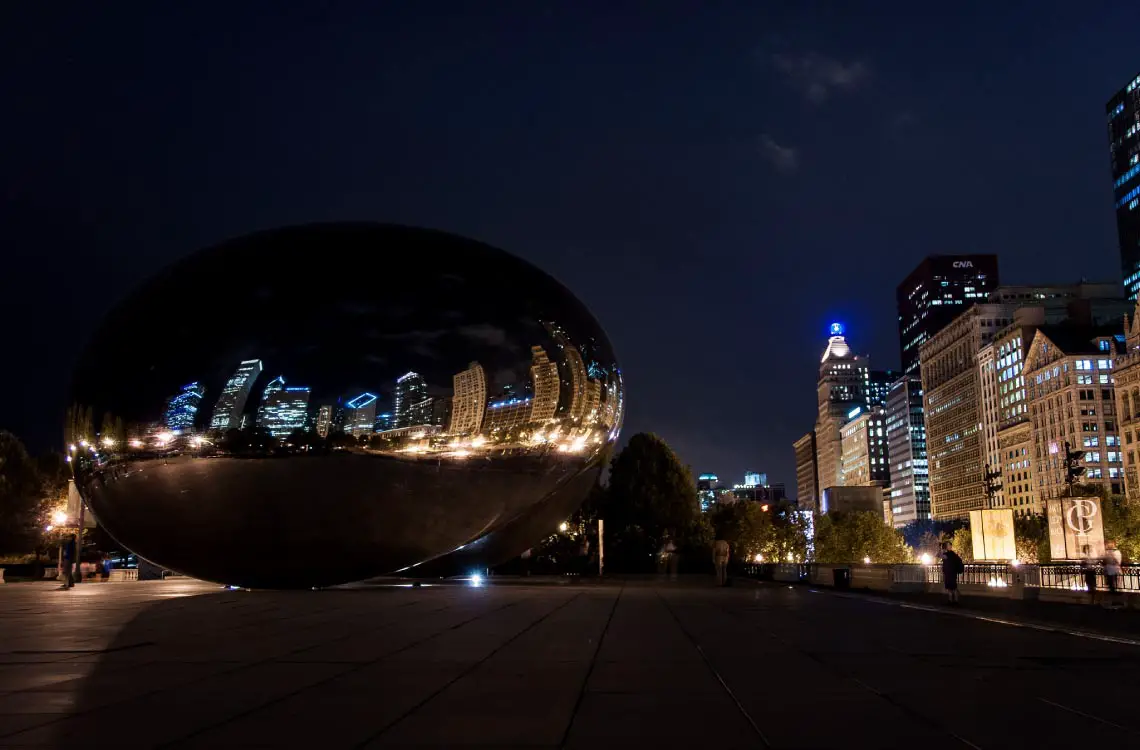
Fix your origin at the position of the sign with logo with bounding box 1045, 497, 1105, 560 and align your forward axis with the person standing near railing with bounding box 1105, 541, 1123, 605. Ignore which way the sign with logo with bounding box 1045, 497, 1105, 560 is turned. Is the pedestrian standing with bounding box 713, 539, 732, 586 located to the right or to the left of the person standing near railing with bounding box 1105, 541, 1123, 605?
right

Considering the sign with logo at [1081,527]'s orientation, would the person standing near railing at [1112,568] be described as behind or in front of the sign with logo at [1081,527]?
in front

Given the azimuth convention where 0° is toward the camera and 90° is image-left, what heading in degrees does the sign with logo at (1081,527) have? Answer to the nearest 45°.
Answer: approximately 0°

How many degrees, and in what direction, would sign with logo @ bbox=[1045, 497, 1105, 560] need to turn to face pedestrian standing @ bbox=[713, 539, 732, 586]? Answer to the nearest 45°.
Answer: approximately 45° to its right

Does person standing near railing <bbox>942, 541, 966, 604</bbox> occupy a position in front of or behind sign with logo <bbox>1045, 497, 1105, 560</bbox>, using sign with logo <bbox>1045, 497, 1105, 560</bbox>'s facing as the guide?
in front

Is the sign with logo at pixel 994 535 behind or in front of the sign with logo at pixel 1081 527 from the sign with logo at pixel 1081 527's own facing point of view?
behind

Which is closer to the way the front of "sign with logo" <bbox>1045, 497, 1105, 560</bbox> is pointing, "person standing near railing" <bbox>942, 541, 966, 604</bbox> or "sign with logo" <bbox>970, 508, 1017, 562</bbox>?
the person standing near railing
